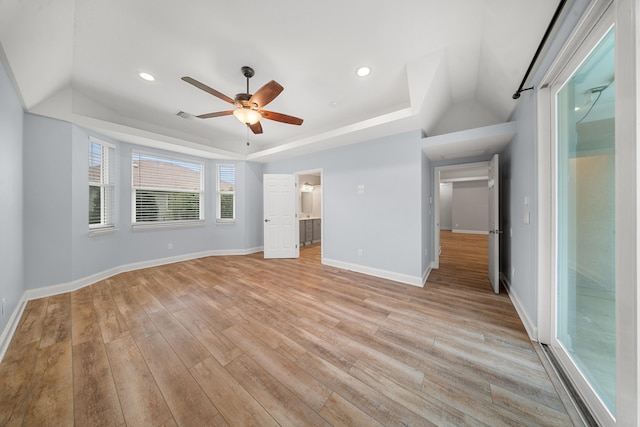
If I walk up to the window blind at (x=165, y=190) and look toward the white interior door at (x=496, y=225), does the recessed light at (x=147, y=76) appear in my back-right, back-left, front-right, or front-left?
front-right

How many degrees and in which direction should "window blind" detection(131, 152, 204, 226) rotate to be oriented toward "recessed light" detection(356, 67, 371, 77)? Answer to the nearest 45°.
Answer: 0° — it already faces it

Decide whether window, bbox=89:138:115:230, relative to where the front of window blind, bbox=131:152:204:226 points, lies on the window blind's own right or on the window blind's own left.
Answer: on the window blind's own right

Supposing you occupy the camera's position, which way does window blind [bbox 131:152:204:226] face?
facing the viewer and to the right of the viewer

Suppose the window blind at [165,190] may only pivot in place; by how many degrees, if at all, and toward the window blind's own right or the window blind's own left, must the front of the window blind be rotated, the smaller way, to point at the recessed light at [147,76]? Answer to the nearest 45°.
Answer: approximately 45° to the window blind's own right

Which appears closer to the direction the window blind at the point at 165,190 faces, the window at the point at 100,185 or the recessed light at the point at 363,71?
the recessed light

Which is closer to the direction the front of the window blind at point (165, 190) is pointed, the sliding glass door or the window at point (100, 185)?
the sliding glass door

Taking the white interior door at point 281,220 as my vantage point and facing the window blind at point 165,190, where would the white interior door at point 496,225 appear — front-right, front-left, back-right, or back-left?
back-left
